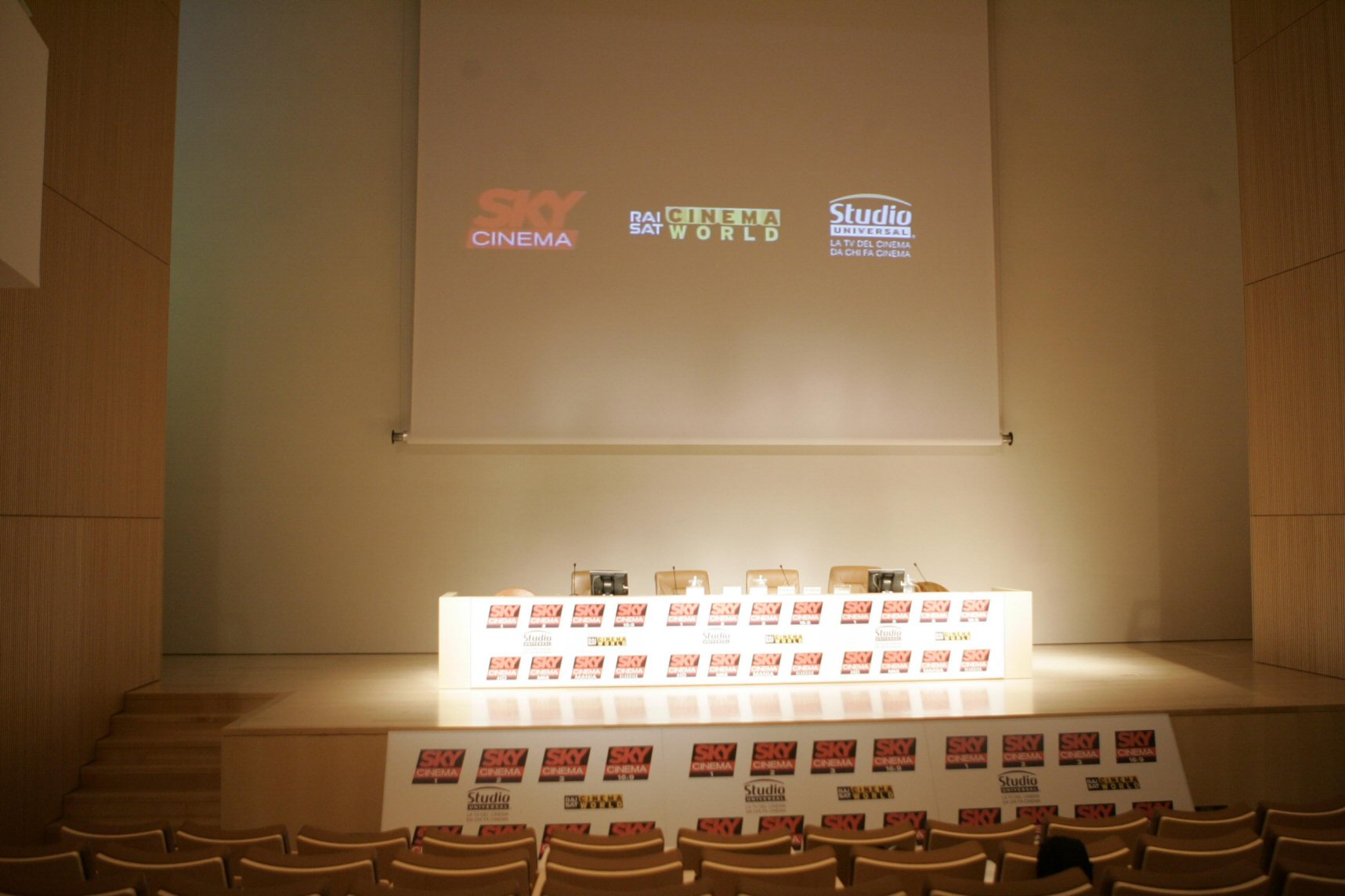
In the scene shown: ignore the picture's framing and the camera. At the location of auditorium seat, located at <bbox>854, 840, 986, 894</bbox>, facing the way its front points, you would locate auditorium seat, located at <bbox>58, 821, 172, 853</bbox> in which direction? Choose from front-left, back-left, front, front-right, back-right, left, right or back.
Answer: left

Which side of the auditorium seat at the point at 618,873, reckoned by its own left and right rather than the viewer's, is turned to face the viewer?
back

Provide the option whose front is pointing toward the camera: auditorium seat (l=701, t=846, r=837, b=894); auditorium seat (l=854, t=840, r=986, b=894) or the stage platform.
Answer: the stage platform

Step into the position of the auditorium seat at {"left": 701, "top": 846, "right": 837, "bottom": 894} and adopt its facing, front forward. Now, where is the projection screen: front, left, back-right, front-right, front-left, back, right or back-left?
front

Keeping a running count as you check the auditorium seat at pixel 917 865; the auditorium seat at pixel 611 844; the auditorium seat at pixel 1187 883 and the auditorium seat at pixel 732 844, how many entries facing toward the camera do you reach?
0

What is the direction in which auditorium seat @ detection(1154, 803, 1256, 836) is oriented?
away from the camera

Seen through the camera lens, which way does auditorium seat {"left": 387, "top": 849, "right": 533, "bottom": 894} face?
facing away from the viewer

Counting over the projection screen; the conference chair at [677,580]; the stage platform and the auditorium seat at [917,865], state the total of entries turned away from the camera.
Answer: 1

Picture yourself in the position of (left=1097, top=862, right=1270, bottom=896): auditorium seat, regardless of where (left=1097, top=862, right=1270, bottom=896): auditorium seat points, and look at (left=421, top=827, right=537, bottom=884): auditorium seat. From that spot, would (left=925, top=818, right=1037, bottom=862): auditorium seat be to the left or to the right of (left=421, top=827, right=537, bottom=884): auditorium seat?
right

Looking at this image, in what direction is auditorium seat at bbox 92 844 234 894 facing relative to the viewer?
away from the camera

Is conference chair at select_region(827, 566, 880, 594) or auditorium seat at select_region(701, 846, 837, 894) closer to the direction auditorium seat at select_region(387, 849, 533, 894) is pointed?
the conference chair

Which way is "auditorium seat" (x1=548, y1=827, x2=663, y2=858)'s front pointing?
away from the camera

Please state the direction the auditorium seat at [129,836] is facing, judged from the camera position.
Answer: facing away from the viewer

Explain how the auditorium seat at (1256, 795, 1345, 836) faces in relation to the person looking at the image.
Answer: facing away from the viewer

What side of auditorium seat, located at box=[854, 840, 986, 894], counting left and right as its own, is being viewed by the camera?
back

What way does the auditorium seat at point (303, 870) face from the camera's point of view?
away from the camera

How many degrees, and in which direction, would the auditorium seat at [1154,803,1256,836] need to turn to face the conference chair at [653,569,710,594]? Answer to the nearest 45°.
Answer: approximately 45° to its left

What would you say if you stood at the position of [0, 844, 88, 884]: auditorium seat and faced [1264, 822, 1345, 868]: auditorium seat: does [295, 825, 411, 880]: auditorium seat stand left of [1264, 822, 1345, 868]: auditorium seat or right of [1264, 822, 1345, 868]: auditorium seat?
left

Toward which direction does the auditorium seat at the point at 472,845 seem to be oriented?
away from the camera

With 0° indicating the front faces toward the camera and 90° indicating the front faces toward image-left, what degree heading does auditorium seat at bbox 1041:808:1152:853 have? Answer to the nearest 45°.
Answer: approximately 180°

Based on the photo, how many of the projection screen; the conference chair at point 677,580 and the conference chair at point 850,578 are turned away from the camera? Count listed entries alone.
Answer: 0

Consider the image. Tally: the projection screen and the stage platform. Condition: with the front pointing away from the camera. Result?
0

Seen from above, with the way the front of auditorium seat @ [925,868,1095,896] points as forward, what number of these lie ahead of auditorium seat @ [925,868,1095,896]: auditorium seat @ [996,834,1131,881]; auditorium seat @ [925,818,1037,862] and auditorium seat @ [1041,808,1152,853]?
3
